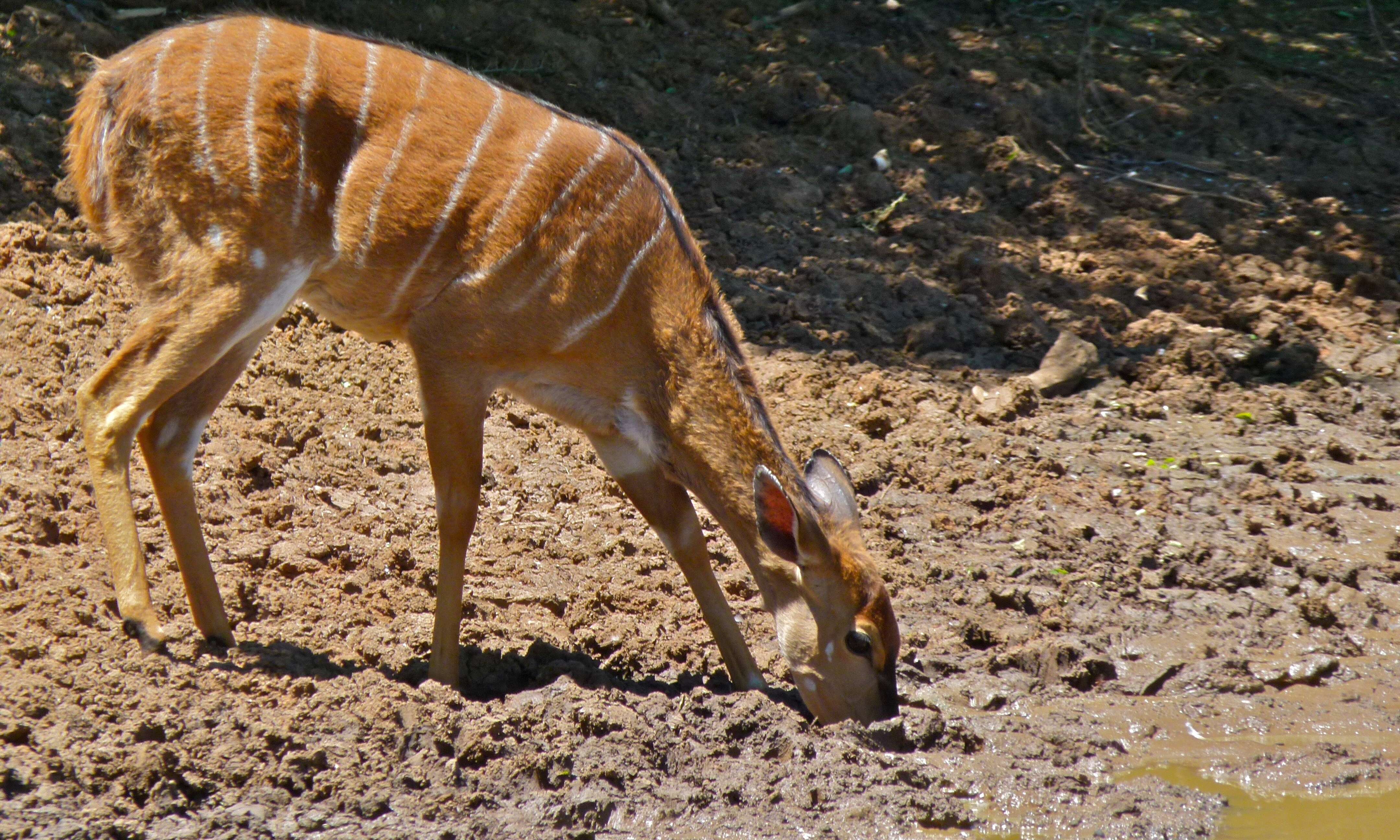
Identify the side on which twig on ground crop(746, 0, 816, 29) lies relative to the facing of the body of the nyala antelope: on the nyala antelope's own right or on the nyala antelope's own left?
on the nyala antelope's own left

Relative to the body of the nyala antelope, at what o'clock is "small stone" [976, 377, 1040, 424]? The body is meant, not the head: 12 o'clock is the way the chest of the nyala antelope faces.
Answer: The small stone is roughly at 11 o'clock from the nyala antelope.

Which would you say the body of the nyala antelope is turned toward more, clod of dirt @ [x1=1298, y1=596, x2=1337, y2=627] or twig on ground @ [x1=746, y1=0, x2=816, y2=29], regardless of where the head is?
the clod of dirt

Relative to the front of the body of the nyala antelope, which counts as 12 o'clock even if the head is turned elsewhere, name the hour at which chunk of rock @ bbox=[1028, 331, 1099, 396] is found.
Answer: The chunk of rock is roughly at 11 o'clock from the nyala antelope.

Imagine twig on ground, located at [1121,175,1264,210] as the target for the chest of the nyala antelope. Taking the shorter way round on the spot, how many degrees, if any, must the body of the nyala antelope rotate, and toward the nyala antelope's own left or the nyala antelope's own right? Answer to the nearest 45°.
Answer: approximately 45° to the nyala antelope's own left

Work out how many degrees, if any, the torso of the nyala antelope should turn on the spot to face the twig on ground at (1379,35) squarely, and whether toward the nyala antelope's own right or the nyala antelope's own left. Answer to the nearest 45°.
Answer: approximately 45° to the nyala antelope's own left

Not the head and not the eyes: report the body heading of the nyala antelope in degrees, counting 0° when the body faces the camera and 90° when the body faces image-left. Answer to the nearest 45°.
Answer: approximately 270°

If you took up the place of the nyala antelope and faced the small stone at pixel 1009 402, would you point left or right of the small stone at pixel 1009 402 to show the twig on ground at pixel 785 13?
left

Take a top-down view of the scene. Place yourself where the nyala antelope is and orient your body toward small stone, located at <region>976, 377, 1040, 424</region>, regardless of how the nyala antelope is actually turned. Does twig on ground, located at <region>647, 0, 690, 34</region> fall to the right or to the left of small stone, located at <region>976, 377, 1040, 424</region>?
left
